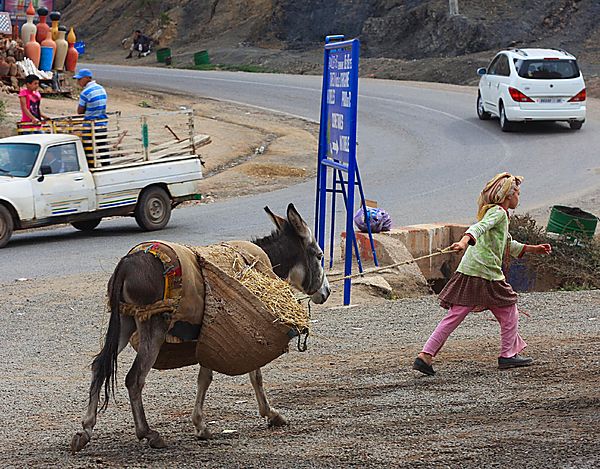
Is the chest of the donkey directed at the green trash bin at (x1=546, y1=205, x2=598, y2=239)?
yes

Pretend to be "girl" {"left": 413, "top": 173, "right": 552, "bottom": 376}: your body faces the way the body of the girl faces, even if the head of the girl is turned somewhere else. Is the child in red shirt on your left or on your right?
on your left

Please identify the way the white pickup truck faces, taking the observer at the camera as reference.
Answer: facing the viewer and to the left of the viewer

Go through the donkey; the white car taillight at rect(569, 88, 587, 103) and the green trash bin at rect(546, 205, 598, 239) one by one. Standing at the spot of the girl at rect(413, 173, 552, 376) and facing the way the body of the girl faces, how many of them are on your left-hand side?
2

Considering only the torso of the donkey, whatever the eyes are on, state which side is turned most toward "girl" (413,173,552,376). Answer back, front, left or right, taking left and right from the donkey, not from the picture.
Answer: front

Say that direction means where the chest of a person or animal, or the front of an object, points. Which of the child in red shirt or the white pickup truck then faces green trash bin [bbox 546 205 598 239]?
the child in red shirt

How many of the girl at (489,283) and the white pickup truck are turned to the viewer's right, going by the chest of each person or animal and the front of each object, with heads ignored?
1

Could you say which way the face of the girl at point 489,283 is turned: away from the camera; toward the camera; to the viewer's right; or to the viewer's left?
to the viewer's right
